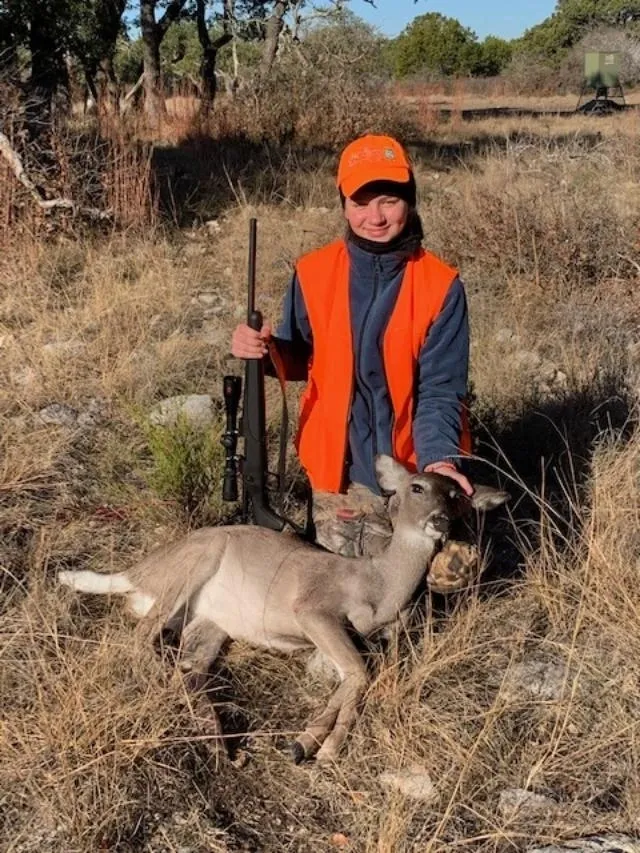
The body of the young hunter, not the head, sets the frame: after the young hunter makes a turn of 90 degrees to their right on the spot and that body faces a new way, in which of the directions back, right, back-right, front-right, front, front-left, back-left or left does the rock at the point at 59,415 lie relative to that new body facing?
front-right

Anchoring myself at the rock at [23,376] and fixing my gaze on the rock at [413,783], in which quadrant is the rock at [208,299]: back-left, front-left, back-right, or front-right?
back-left

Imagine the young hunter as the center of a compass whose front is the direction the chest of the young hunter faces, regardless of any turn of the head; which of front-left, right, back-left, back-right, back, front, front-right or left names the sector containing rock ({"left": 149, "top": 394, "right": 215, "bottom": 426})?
back-right

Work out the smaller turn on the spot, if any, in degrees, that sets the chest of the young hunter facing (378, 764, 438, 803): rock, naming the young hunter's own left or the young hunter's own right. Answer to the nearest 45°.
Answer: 0° — they already face it

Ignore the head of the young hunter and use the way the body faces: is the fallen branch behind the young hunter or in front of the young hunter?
behind

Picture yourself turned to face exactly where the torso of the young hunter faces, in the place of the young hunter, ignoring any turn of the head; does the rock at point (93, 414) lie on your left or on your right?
on your right

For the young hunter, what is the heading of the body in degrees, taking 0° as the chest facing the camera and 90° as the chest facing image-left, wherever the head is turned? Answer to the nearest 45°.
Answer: approximately 0°

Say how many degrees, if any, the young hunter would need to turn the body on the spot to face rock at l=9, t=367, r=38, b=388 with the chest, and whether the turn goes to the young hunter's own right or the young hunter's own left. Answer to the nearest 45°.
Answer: approximately 135° to the young hunter's own right

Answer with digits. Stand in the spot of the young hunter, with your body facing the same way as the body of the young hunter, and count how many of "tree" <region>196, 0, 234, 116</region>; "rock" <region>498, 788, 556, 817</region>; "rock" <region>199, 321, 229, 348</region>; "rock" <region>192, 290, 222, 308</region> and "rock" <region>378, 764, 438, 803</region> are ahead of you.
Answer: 2

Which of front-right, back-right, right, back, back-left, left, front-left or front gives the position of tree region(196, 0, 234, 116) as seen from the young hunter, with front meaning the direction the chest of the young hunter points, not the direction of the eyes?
back

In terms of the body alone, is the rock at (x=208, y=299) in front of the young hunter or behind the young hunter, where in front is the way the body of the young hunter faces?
behind

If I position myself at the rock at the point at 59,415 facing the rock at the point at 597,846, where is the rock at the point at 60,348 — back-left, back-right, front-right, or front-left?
back-left

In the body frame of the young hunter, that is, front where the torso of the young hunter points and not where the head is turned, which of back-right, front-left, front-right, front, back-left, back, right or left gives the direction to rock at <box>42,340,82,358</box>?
back-right

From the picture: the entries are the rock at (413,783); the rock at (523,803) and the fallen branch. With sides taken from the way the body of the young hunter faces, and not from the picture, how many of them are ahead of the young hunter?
2

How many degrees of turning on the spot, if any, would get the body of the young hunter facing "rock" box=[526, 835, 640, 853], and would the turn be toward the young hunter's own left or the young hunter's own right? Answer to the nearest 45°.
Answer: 0° — they already face it
